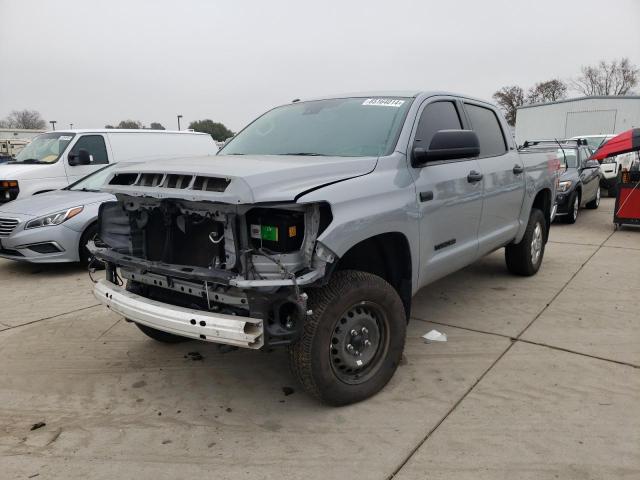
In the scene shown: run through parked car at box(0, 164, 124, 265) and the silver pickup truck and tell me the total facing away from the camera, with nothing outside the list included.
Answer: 0

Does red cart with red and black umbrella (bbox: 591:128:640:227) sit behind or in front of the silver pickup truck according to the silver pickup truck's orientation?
behind

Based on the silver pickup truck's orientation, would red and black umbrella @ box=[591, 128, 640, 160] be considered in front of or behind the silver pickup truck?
behind

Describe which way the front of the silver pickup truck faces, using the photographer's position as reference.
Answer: facing the viewer and to the left of the viewer

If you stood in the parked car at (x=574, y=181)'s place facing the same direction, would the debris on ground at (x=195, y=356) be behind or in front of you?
in front

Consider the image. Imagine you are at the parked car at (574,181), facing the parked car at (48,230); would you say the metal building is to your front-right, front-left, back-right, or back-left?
back-right

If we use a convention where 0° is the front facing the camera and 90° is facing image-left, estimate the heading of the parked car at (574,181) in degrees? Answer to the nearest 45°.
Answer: approximately 45°

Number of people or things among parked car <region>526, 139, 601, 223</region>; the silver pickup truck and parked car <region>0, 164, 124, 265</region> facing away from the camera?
0

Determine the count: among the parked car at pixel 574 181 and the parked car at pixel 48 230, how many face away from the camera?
0

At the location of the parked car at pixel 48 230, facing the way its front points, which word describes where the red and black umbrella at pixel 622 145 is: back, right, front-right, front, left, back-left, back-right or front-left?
back-left

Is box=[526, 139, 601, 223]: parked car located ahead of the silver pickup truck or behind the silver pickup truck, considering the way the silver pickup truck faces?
behind
